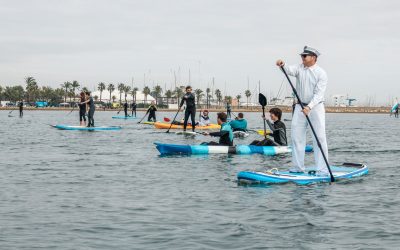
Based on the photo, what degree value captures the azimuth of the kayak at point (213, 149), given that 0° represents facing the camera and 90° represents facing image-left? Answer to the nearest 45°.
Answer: approximately 90°

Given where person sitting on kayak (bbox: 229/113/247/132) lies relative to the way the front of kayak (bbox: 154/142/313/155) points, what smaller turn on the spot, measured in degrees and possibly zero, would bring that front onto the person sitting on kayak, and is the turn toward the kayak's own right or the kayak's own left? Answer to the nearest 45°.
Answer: approximately 90° to the kayak's own right

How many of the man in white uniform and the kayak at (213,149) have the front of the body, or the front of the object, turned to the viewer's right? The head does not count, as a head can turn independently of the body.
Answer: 0

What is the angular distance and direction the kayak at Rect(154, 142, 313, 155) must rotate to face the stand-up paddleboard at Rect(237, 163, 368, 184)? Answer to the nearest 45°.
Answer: approximately 90° to its left

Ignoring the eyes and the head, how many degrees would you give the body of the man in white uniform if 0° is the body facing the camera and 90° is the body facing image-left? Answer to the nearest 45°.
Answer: approximately 45°
